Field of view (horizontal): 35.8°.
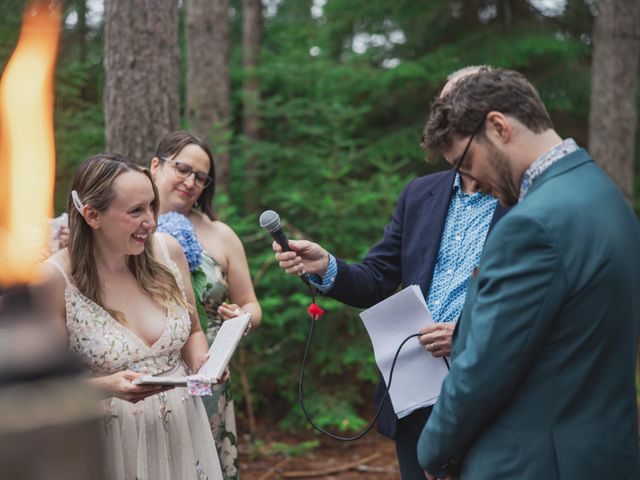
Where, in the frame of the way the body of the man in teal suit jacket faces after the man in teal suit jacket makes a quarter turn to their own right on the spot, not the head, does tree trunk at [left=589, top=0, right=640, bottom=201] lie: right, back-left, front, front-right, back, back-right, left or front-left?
front-left

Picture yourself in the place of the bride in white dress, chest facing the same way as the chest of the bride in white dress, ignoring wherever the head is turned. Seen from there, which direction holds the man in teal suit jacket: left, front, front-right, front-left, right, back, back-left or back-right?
front

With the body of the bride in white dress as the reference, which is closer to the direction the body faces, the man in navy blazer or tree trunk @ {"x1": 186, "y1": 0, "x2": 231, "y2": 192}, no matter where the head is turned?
the man in navy blazer

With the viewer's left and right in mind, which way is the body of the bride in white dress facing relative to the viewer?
facing the viewer and to the right of the viewer

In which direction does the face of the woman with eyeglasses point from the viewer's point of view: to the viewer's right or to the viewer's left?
to the viewer's right

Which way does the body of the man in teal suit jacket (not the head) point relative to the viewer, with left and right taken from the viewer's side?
facing away from the viewer and to the left of the viewer

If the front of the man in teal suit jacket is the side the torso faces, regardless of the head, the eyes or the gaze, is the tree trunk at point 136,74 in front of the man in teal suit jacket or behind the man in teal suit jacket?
in front

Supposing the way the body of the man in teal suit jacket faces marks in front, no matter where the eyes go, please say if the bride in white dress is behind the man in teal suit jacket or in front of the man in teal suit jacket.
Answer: in front

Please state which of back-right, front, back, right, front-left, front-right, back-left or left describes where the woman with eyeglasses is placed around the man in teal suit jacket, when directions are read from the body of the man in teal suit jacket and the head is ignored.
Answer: front

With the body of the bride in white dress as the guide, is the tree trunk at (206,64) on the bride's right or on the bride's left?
on the bride's left

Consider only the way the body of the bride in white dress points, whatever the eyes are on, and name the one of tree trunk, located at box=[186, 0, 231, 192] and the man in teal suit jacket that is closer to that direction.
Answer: the man in teal suit jacket

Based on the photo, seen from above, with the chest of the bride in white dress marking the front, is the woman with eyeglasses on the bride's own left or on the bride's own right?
on the bride's own left

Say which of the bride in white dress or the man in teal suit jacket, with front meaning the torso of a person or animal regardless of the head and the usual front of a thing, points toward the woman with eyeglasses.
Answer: the man in teal suit jacket
